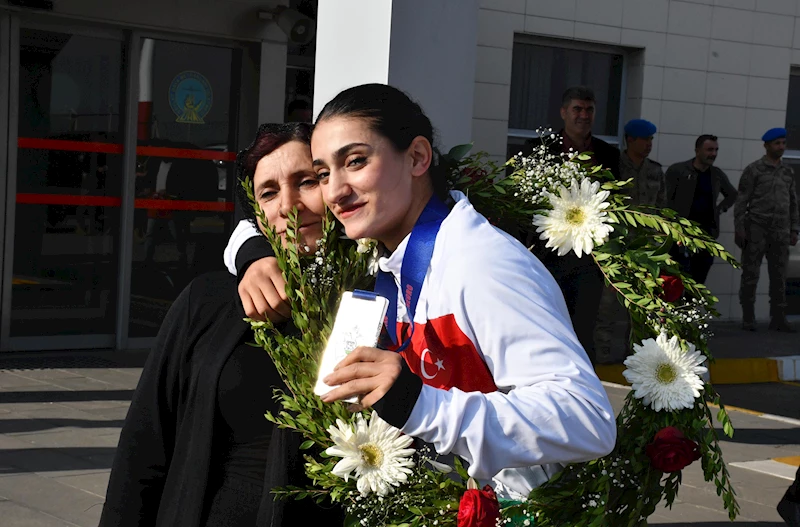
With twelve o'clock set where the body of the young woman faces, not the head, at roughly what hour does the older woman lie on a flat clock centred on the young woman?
The older woman is roughly at 3 o'clock from the young woman.

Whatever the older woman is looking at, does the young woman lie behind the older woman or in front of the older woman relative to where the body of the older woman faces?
in front

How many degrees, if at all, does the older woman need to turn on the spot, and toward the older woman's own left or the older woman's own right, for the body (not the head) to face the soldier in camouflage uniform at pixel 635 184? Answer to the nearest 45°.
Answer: approximately 90° to the older woman's own left

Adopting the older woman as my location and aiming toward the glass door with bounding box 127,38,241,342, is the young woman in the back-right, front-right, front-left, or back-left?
back-right

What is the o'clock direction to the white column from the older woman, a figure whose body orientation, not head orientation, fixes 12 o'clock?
The white column is roughly at 8 o'clock from the older woman.

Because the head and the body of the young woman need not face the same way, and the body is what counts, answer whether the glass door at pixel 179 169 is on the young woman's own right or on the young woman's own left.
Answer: on the young woman's own right

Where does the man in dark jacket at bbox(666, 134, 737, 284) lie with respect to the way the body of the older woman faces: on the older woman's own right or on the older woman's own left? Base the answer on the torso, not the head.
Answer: on the older woman's own left

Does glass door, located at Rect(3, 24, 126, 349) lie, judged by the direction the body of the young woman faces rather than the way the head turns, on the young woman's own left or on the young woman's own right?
on the young woman's own right

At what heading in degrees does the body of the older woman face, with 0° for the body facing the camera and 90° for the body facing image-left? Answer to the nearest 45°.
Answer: approximately 315°
